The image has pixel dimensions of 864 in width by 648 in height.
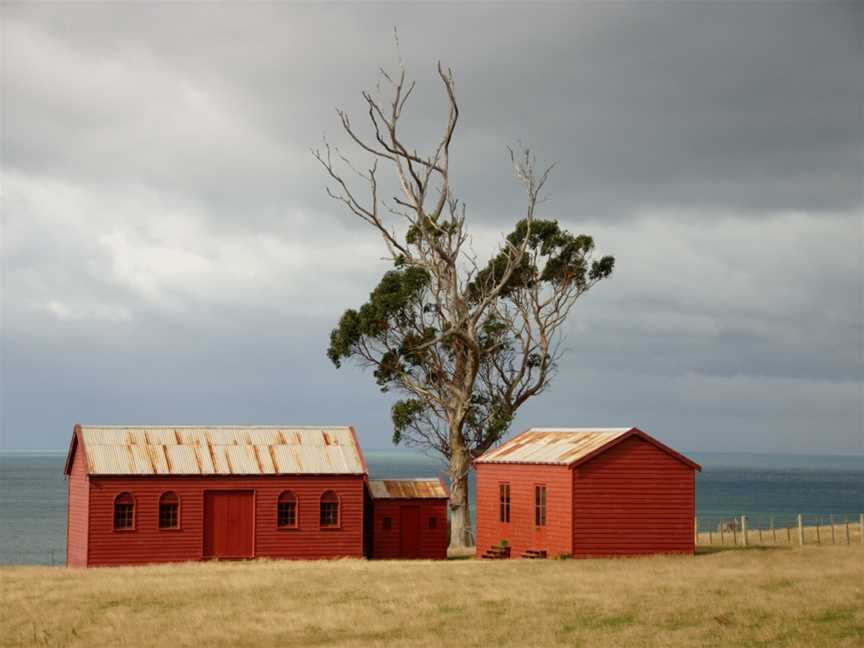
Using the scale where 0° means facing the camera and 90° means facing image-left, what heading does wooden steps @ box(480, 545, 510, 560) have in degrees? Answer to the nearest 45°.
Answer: approximately 45°

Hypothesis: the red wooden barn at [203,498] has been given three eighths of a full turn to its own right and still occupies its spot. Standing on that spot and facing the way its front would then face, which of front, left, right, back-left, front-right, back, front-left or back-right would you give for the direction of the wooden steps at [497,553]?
back-right

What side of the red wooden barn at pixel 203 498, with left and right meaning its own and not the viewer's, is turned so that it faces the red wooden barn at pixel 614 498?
left

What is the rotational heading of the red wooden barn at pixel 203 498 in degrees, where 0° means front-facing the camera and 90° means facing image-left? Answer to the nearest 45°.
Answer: approximately 0°
